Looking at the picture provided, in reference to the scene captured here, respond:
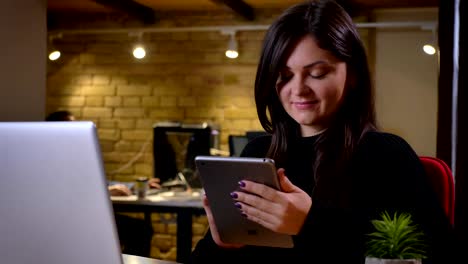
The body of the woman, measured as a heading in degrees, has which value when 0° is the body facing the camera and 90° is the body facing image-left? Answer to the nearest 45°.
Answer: approximately 45°

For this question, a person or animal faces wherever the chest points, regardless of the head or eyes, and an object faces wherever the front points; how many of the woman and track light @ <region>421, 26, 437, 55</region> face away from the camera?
0

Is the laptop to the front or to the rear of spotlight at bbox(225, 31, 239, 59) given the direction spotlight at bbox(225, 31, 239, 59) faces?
to the front

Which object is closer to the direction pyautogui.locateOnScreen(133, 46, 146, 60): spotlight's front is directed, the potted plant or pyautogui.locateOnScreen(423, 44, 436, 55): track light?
the potted plant

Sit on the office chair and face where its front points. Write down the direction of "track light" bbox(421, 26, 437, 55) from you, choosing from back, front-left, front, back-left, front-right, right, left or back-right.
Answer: back-right

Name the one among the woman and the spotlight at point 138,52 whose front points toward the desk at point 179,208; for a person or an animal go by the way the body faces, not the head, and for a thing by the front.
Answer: the spotlight

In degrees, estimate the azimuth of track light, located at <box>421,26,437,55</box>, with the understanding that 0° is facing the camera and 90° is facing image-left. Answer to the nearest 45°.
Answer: approximately 45°

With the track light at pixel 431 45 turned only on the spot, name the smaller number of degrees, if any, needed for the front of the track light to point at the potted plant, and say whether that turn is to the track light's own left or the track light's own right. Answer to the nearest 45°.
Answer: approximately 45° to the track light's own left

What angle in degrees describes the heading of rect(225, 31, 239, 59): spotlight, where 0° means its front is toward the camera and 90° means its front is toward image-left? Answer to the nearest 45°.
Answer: approximately 0°

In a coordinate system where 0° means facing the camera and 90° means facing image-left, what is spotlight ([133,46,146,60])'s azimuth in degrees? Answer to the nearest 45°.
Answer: approximately 0°
